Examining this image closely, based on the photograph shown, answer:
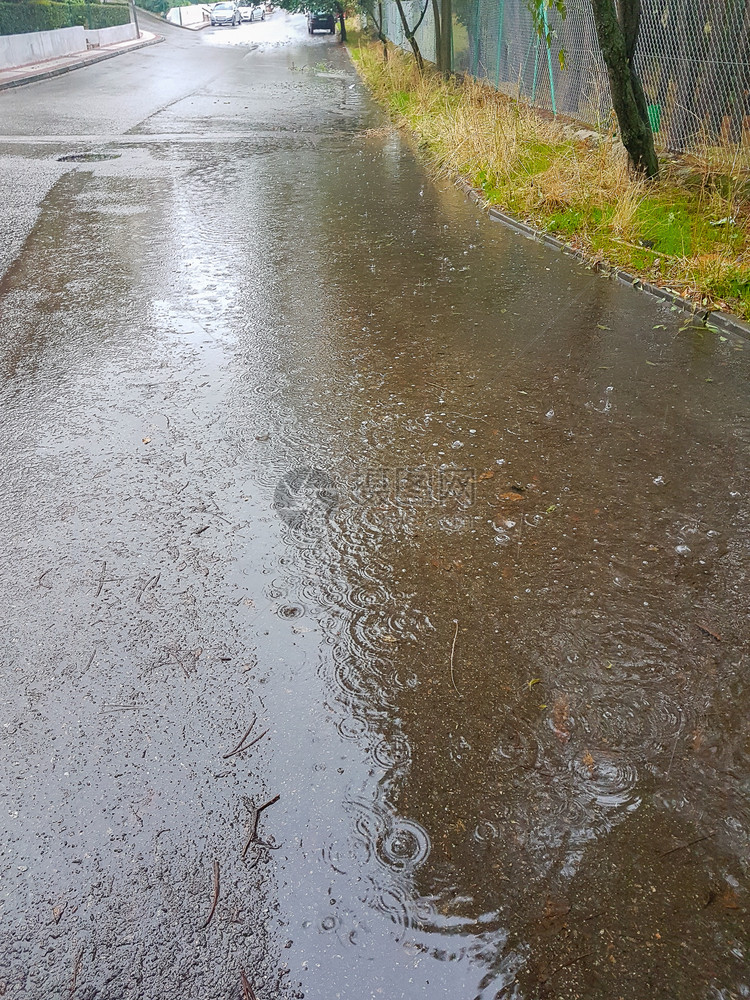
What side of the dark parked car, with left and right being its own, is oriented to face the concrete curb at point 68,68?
back

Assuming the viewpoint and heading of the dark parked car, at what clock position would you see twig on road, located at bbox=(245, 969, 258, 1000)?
The twig on road is roughly at 6 o'clock from the dark parked car.

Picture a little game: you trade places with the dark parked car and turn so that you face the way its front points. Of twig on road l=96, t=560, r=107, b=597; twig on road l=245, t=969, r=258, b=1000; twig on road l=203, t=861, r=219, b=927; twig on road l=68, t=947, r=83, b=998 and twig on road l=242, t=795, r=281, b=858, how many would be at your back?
5

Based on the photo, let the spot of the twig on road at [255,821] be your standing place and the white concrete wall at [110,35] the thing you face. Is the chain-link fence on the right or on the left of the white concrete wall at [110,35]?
right

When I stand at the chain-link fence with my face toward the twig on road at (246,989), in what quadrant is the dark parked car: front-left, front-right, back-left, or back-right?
back-right

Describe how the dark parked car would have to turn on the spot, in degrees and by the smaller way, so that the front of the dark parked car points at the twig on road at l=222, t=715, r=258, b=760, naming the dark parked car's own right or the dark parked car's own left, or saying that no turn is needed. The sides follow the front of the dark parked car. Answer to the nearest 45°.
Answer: approximately 180°

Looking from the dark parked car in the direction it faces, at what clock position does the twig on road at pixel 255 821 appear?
The twig on road is roughly at 6 o'clock from the dark parked car.

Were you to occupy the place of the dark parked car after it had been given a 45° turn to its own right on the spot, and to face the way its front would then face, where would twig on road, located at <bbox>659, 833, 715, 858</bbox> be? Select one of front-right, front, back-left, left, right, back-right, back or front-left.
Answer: back-right

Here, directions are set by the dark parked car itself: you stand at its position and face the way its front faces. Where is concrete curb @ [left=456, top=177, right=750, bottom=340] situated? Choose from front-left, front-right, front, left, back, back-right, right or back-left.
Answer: back

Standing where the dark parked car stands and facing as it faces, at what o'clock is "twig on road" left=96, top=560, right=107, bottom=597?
The twig on road is roughly at 6 o'clock from the dark parked car.

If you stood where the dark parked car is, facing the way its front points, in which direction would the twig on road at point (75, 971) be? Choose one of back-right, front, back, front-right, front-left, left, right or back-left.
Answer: back

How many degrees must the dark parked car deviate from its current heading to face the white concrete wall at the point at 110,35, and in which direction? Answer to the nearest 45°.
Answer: approximately 135° to its left

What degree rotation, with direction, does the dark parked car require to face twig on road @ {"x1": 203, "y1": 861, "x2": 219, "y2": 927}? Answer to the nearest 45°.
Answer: approximately 180°

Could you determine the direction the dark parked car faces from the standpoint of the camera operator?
facing away from the viewer

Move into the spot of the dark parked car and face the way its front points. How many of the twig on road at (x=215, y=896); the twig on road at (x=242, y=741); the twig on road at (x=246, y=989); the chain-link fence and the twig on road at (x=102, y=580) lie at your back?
5

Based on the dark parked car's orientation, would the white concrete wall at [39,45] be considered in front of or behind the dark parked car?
behind
